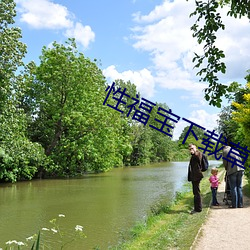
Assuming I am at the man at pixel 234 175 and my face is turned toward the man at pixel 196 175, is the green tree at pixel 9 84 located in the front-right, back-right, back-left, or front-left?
front-right

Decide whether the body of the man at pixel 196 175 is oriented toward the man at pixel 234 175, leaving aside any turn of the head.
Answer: no

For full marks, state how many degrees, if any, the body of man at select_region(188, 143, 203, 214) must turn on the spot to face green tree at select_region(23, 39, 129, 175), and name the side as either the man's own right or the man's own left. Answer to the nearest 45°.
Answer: approximately 90° to the man's own right

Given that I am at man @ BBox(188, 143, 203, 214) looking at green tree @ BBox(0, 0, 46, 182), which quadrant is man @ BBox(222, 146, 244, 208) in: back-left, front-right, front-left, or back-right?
back-right

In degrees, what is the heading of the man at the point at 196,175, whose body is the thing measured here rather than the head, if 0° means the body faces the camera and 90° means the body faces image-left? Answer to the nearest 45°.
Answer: approximately 45°

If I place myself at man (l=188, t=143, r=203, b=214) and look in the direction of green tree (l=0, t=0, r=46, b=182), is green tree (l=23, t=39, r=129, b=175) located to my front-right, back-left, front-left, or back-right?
front-right

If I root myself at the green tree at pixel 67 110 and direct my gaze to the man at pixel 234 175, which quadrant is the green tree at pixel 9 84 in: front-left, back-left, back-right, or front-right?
front-right

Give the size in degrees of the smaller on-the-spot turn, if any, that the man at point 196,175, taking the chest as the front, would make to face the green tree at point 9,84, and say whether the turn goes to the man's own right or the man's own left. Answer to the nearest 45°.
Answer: approximately 90° to the man's own right
